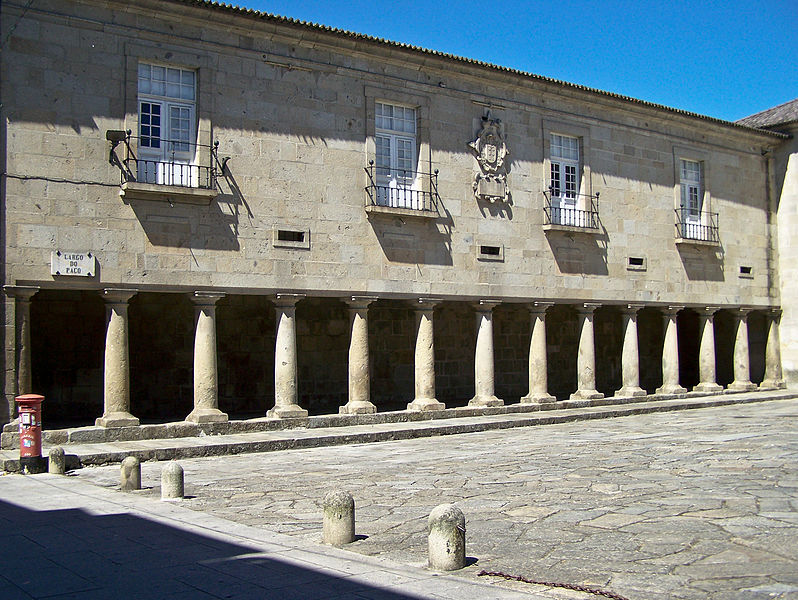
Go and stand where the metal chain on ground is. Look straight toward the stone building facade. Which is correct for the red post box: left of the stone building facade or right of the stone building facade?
left

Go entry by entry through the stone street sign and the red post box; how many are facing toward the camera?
2

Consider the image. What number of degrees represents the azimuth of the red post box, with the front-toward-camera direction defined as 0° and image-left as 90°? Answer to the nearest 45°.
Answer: approximately 0°

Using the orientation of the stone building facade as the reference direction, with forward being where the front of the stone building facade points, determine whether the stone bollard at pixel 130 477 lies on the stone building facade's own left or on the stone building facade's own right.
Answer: on the stone building facade's own right

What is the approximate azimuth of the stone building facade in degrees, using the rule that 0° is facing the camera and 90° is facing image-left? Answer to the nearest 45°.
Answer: approximately 315°

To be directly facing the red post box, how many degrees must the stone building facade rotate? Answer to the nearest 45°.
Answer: approximately 90° to its right

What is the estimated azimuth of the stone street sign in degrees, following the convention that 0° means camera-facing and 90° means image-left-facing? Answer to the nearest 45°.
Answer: approximately 0°
